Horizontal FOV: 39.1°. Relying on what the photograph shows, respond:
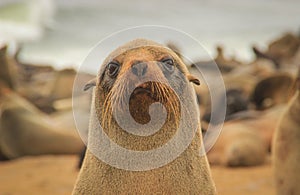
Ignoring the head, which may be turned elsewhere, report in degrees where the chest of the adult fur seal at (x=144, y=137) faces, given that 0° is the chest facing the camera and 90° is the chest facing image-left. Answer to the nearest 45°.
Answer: approximately 0°

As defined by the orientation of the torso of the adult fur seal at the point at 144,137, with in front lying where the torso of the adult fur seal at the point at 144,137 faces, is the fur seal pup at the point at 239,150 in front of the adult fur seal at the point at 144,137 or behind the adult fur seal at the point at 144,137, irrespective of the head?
behind
